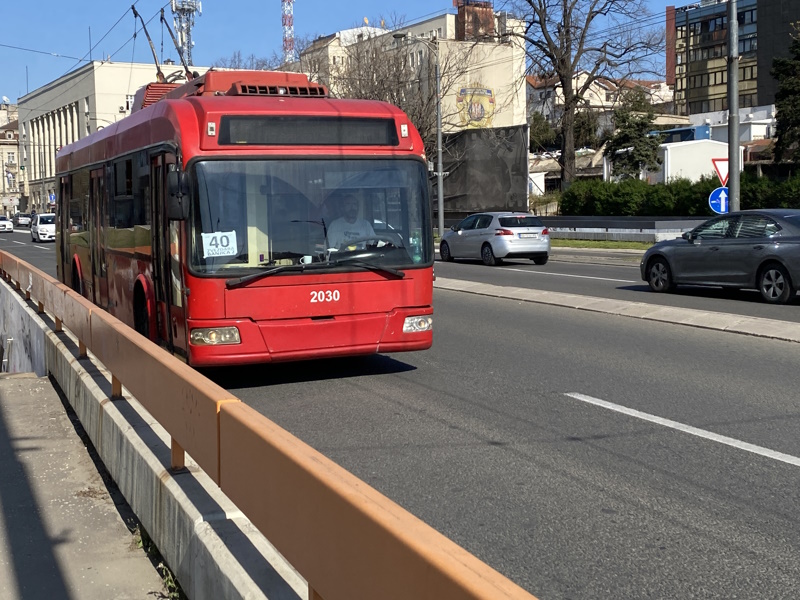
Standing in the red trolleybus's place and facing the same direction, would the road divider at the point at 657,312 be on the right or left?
on its left

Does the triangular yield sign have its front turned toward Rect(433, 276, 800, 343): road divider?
yes

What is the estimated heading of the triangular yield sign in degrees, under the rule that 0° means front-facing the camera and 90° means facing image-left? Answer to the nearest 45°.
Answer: approximately 0°

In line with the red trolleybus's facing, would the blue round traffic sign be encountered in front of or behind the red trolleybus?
behind

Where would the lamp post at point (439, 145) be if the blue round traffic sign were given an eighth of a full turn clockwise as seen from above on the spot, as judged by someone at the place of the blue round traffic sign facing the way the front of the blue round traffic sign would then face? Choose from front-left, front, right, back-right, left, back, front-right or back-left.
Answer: right

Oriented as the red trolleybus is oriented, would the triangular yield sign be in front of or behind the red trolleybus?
behind

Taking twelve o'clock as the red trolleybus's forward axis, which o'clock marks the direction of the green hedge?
The green hedge is roughly at 7 o'clock from the red trolleybus.

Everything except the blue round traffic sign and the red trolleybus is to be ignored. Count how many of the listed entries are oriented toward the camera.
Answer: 2
